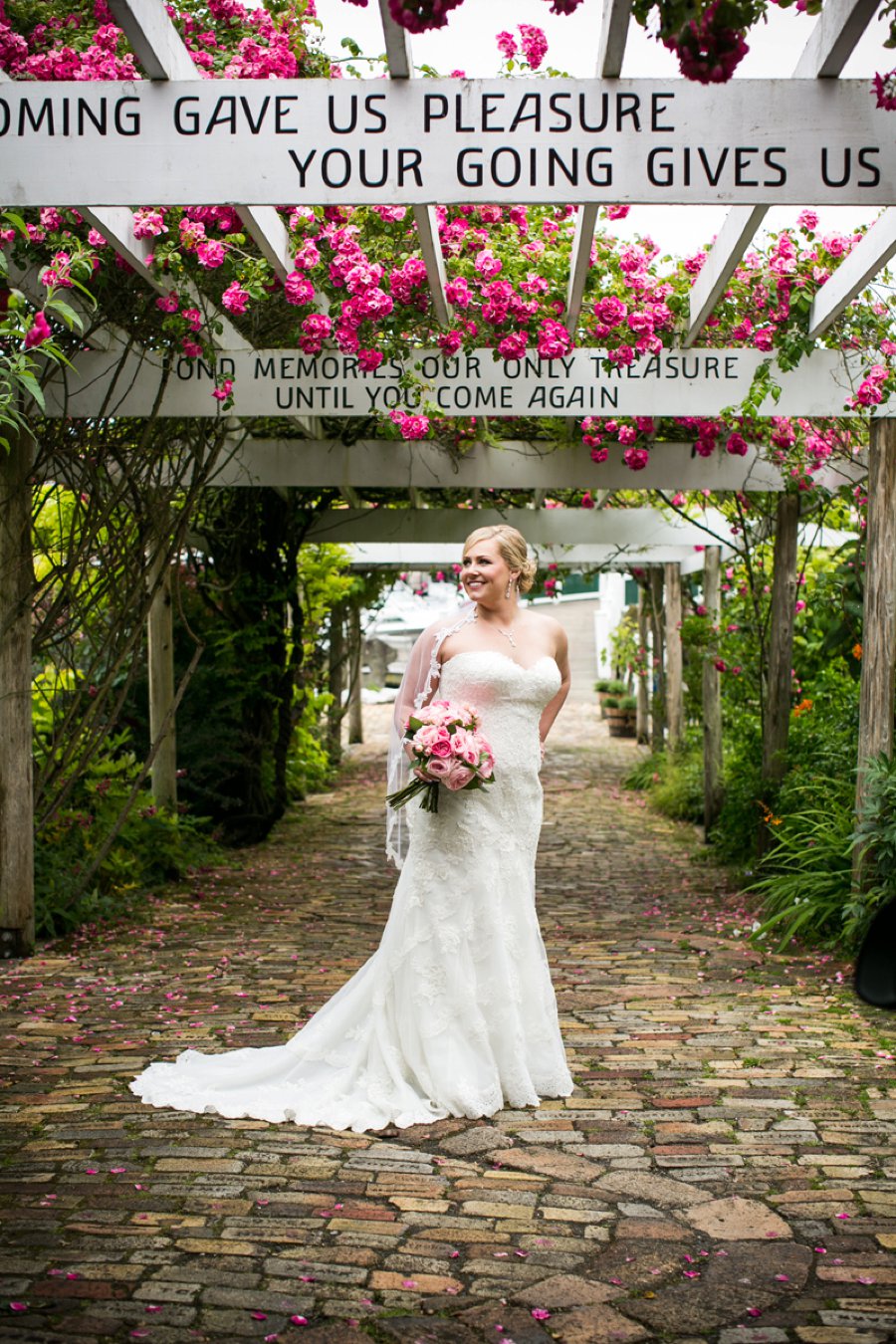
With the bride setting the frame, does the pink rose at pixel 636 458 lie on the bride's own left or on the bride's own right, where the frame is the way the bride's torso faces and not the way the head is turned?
on the bride's own left

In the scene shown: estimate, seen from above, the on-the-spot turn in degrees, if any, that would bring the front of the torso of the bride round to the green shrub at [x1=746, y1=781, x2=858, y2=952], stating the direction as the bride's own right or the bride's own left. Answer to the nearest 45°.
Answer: approximately 90° to the bride's own left

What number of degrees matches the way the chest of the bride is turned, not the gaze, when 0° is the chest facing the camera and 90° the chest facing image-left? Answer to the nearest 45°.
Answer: approximately 315°

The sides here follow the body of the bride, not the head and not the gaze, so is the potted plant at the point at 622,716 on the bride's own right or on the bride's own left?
on the bride's own left
